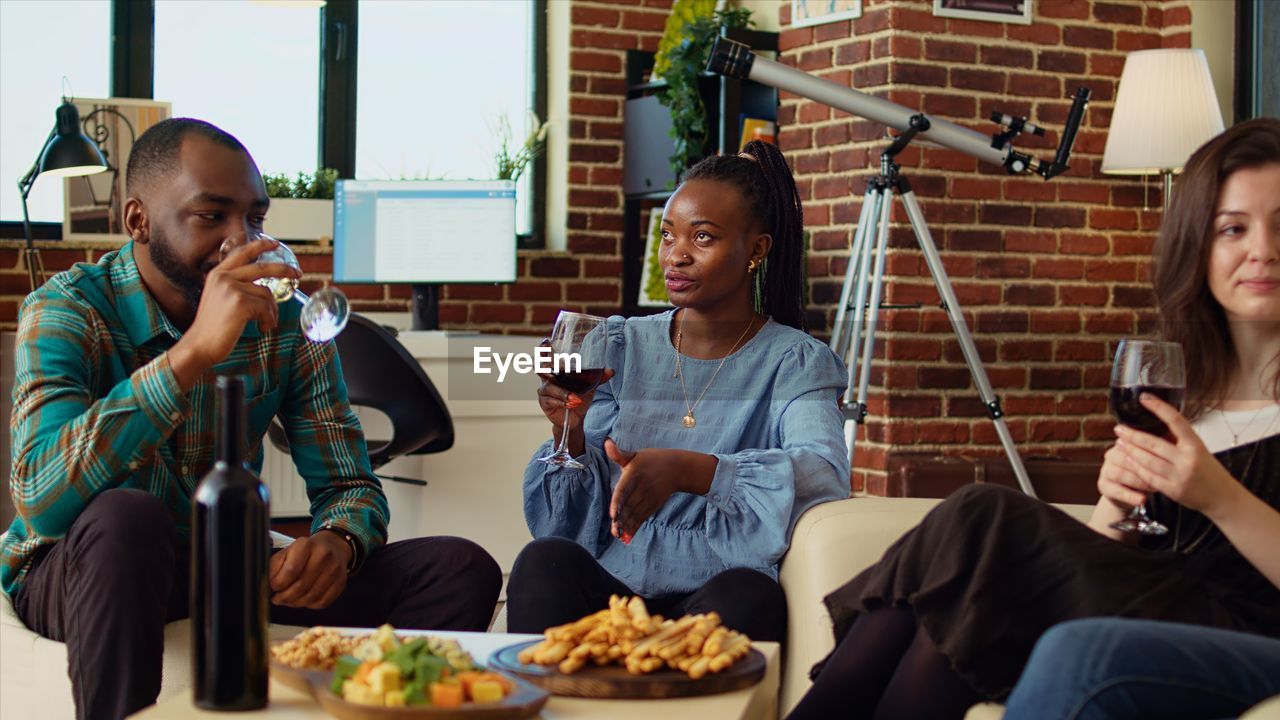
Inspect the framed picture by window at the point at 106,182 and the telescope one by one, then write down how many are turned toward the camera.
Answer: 1

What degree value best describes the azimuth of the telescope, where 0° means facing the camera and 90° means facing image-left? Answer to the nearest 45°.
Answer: approximately 90°

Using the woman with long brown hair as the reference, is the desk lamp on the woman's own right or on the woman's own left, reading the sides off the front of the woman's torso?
on the woman's own right

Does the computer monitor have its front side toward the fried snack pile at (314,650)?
yes

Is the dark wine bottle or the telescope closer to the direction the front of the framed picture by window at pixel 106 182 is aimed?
the dark wine bottle

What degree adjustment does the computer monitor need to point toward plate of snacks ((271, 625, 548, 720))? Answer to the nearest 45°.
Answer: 0° — it already faces it

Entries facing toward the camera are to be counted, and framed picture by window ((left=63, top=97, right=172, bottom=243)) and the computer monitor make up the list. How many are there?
2

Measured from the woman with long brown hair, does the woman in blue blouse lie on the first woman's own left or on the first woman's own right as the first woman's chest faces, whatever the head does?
on the first woman's own right

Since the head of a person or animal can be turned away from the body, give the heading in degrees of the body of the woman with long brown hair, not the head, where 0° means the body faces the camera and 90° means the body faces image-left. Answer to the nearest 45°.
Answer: approximately 45°
